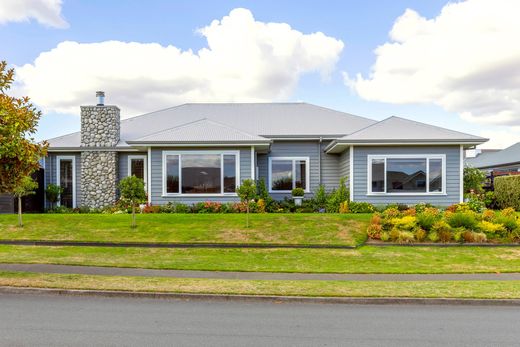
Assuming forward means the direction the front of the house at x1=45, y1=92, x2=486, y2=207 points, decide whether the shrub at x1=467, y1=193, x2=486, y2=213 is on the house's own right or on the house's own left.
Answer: on the house's own left

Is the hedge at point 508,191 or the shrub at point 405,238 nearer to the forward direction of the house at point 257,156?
the shrub

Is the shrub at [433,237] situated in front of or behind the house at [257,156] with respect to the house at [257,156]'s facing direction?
in front

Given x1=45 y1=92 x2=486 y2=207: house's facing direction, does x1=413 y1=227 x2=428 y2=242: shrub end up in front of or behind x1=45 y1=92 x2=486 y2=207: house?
in front

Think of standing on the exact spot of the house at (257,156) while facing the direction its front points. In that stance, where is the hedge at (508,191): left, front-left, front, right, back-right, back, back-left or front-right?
left

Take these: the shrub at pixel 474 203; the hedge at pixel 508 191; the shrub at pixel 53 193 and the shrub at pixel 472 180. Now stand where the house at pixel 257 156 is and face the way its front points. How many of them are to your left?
3

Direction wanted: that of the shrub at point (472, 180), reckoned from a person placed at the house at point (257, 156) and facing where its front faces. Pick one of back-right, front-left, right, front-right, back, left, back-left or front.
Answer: left

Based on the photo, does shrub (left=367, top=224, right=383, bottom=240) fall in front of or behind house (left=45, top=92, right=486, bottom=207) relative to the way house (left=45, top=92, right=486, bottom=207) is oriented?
in front

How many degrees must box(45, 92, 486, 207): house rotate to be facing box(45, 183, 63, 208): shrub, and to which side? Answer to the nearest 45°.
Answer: approximately 90° to its right

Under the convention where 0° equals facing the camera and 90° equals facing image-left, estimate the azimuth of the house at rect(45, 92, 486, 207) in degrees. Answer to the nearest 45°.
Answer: approximately 0°
